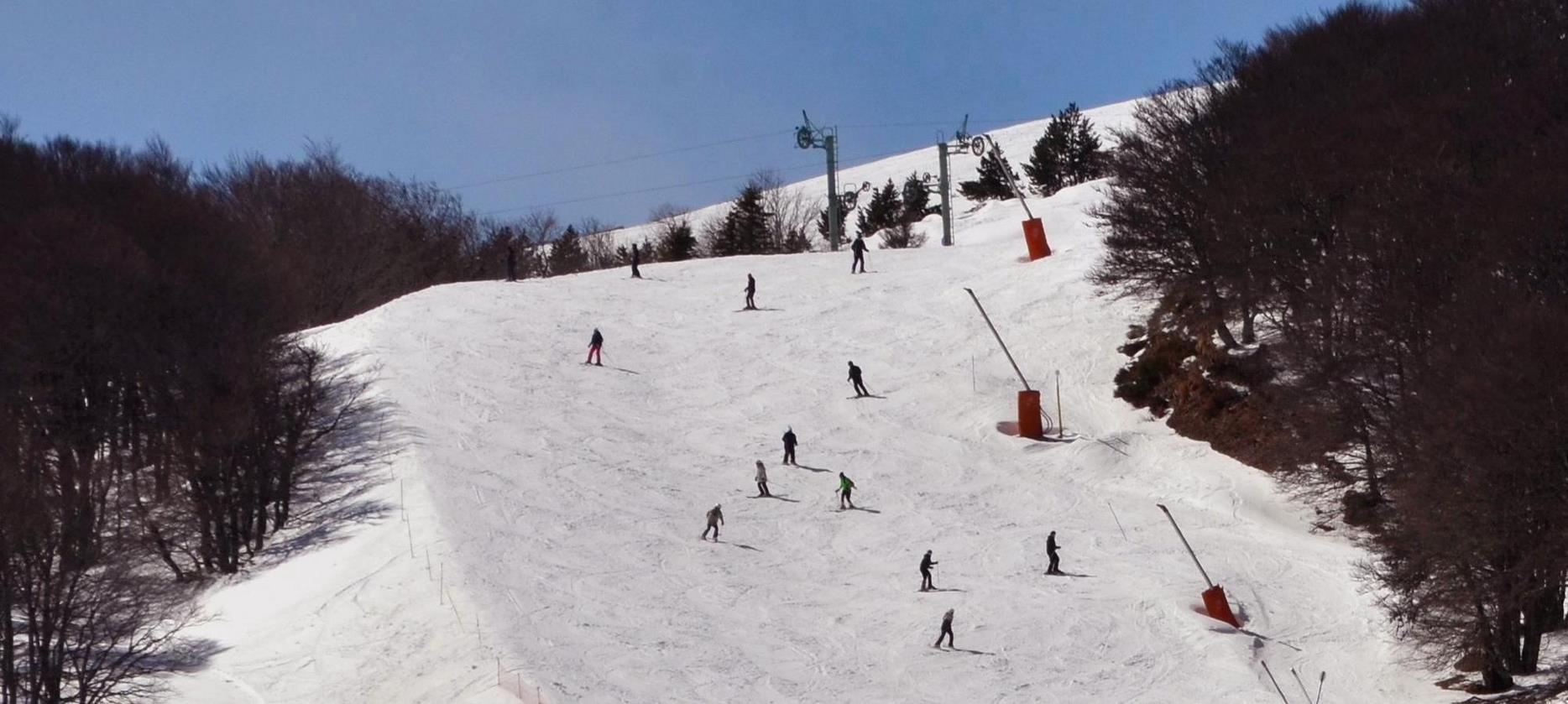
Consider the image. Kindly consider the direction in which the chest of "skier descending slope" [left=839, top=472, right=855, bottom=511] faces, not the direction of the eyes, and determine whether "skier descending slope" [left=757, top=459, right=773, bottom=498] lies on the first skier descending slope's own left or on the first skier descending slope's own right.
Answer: on the first skier descending slope's own right

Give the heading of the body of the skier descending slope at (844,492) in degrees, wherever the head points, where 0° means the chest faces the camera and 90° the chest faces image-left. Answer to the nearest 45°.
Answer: approximately 45°

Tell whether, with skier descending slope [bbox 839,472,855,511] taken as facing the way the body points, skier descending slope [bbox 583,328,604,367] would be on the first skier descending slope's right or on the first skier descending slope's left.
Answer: on the first skier descending slope's right

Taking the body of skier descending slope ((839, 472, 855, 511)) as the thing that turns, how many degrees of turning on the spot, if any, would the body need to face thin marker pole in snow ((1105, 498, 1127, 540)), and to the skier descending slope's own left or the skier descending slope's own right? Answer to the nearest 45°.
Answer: approximately 135° to the skier descending slope's own left

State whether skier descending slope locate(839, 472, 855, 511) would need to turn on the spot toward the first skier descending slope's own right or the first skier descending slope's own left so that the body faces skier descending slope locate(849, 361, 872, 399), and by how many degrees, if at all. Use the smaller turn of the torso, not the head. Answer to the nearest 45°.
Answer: approximately 135° to the first skier descending slope's own right

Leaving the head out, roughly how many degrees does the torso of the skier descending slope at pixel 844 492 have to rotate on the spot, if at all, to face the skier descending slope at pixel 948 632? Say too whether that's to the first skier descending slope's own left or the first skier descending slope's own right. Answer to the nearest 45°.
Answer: approximately 45° to the first skier descending slope's own left
